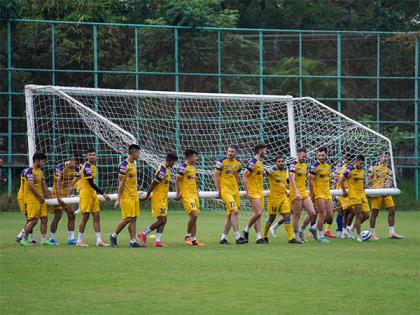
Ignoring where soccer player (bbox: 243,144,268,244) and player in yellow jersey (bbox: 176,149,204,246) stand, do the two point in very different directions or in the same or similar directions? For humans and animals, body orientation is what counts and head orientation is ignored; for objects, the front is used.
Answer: same or similar directions

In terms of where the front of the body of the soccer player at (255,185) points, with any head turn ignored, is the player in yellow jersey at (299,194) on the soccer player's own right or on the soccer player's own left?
on the soccer player's own left

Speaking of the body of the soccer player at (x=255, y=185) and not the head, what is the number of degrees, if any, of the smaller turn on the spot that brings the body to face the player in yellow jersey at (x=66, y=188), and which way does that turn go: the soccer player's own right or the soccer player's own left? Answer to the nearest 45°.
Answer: approximately 135° to the soccer player's own right

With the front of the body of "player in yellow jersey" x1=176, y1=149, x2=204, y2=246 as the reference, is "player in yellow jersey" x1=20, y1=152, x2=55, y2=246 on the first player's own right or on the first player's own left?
on the first player's own right

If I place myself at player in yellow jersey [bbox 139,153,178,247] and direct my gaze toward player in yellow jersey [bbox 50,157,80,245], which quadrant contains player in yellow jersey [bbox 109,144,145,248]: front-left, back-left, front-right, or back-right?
front-left

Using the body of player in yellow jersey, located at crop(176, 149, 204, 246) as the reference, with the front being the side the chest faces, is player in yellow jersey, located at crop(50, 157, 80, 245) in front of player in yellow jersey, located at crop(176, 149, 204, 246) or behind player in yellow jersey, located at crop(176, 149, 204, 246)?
behind

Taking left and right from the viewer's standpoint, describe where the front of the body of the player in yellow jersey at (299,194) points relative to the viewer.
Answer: facing the viewer and to the right of the viewer
